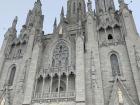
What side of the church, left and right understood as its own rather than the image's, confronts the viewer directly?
front
